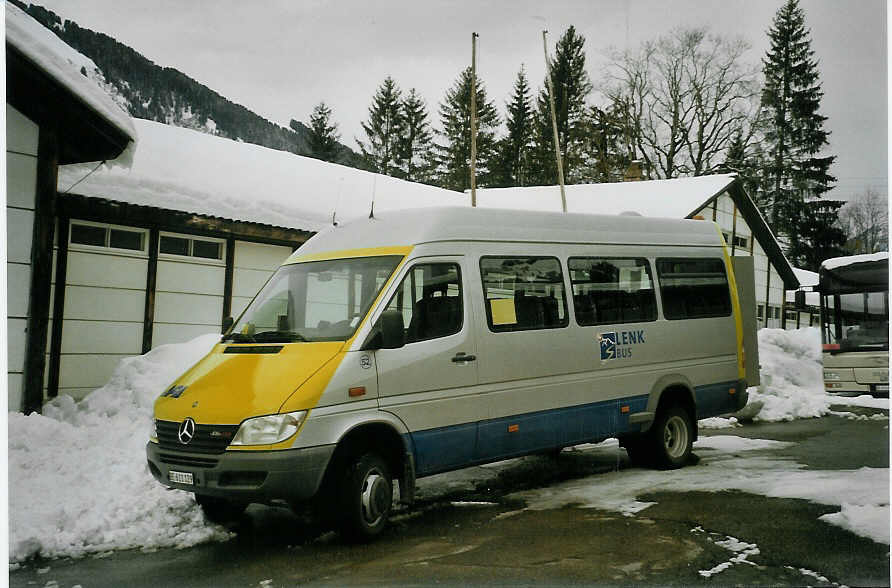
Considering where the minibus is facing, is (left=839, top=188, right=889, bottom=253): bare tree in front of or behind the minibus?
behind

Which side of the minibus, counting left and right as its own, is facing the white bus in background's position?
back

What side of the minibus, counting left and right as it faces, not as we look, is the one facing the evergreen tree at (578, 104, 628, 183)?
back

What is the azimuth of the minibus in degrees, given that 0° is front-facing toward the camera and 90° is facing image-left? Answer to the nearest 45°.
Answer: approximately 45°

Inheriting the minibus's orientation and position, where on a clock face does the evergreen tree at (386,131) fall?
The evergreen tree is roughly at 4 o'clock from the minibus.

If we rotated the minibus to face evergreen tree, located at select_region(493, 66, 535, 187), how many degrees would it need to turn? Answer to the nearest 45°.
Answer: approximately 135° to its right

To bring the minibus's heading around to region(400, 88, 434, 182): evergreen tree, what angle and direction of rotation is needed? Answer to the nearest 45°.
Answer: approximately 135° to its right

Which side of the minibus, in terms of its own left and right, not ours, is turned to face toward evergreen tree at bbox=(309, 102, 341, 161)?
right

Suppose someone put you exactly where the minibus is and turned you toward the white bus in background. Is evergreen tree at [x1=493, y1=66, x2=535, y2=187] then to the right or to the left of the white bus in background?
left
